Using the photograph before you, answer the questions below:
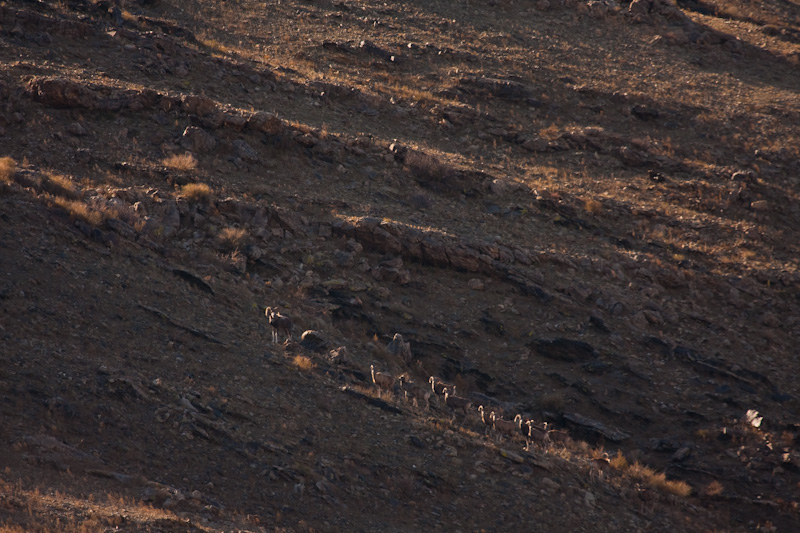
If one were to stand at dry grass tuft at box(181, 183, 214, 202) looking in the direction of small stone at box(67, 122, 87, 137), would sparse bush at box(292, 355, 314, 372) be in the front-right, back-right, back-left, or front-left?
back-left

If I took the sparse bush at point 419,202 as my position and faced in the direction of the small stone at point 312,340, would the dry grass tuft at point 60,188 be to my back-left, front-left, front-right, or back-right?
front-right

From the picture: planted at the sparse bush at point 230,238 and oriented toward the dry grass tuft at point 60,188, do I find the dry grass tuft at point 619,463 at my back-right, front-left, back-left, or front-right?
back-left

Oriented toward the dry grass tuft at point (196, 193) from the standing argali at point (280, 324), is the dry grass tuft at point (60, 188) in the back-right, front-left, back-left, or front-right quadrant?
front-left
